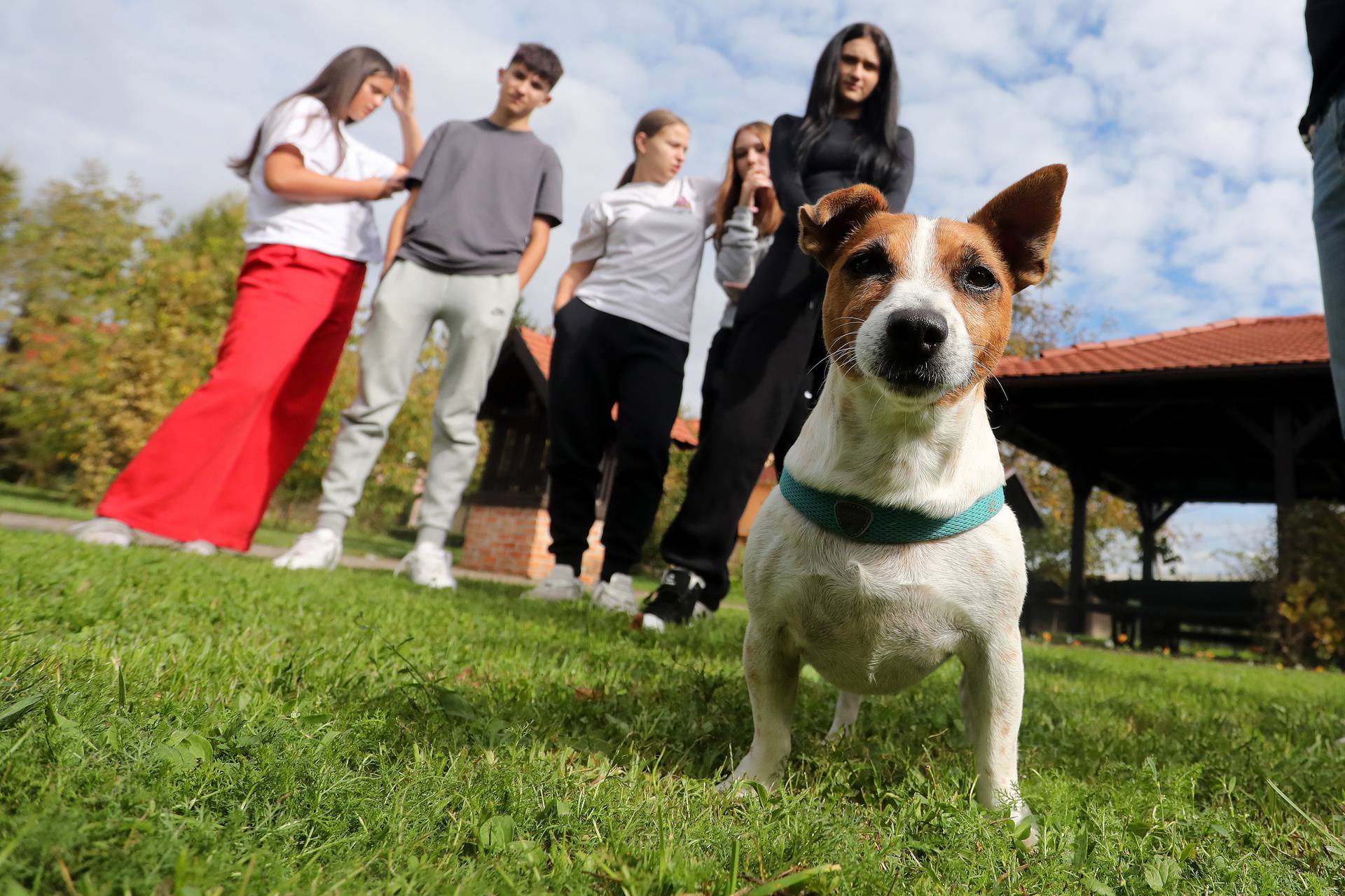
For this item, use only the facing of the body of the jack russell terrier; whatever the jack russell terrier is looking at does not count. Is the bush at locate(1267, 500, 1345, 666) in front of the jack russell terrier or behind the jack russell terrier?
behind

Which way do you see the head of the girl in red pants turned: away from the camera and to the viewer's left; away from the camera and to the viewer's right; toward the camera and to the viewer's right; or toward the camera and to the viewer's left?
toward the camera and to the viewer's right

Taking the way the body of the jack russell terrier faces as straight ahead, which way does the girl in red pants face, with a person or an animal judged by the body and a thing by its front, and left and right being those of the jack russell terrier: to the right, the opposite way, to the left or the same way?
to the left

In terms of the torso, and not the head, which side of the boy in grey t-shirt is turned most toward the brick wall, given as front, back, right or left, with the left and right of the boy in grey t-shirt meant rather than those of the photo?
back

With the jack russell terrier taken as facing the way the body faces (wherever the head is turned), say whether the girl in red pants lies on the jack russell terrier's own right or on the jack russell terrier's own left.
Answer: on the jack russell terrier's own right

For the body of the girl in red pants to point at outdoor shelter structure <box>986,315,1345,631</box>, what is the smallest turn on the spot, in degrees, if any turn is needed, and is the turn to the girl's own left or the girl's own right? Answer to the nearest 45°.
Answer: approximately 45° to the girl's own left

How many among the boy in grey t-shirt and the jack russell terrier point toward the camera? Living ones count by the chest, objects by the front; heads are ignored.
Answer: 2

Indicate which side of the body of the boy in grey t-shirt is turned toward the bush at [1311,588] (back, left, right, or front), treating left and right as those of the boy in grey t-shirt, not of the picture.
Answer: left

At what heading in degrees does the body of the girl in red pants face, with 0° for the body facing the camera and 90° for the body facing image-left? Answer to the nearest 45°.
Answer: approximately 315°

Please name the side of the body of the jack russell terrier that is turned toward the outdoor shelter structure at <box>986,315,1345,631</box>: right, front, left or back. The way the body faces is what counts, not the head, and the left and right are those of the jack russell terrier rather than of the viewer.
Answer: back

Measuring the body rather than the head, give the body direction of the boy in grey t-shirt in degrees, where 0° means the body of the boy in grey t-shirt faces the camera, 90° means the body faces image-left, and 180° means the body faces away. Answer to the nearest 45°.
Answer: approximately 0°

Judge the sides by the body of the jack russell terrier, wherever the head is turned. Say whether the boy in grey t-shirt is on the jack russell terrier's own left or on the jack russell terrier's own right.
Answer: on the jack russell terrier's own right
